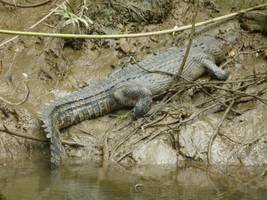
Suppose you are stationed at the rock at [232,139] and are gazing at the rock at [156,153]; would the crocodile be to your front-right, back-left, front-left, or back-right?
front-right

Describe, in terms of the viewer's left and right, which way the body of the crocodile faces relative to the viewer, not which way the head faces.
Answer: facing away from the viewer and to the right of the viewer

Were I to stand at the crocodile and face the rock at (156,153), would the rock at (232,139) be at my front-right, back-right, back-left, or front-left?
front-left

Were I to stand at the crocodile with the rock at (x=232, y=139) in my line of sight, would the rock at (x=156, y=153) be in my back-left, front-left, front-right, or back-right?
front-right
